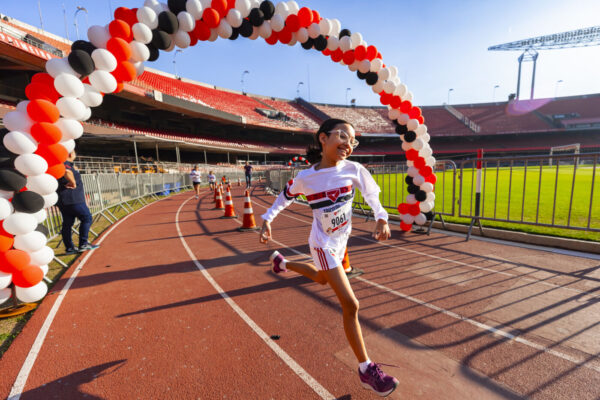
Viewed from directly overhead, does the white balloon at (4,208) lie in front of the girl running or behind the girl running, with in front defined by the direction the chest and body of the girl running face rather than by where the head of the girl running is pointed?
behind

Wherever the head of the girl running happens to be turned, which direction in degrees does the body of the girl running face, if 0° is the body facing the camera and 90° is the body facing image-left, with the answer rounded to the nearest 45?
approximately 315°

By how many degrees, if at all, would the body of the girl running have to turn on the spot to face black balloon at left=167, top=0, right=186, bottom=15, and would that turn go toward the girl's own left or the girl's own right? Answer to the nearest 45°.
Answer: approximately 180°

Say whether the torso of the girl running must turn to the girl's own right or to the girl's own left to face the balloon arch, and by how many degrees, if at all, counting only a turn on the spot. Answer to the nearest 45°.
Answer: approximately 180°

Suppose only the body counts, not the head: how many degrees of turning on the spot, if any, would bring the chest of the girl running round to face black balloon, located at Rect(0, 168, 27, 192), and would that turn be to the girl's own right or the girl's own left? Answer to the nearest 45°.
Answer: approximately 135° to the girl's own right

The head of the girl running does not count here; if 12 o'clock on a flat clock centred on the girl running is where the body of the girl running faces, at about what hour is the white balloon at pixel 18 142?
The white balloon is roughly at 5 o'clock from the girl running.

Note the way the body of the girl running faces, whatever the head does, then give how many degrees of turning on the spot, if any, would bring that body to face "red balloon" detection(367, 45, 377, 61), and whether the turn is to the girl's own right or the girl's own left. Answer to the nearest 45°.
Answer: approximately 135° to the girl's own left

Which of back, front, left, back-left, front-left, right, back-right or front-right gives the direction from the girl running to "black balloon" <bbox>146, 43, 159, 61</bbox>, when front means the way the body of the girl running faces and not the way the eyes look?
back

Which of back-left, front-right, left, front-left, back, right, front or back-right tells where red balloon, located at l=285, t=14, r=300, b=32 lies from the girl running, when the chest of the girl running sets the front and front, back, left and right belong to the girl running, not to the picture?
back-left

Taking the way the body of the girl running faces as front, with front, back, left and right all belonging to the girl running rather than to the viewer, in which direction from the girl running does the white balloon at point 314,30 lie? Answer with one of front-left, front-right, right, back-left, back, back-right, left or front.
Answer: back-left

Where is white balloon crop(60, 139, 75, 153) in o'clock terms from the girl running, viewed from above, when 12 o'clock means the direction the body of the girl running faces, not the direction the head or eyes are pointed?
The white balloon is roughly at 5 o'clock from the girl running.

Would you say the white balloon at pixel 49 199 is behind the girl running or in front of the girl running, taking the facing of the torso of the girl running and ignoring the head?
behind

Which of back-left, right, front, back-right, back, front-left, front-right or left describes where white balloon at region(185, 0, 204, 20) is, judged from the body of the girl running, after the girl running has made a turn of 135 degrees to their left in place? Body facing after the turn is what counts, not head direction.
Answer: front-left

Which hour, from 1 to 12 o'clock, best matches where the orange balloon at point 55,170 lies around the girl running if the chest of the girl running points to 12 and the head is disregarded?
The orange balloon is roughly at 5 o'clock from the girl running.

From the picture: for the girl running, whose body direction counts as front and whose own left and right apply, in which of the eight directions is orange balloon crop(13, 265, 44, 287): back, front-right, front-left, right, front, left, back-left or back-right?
back-right
